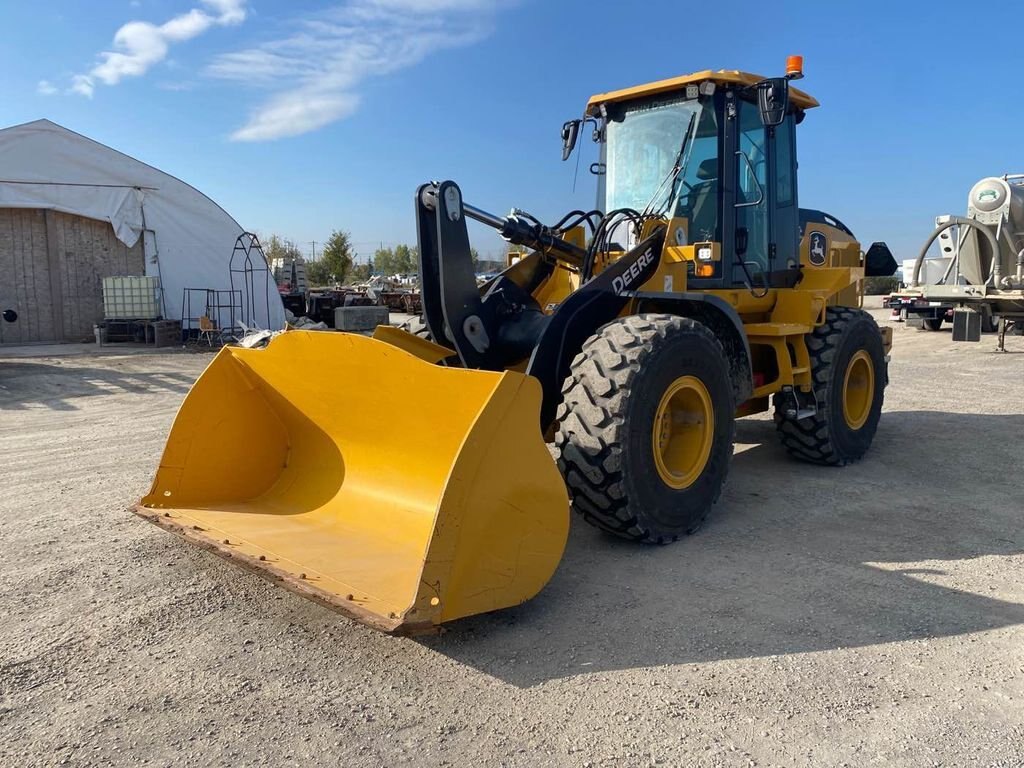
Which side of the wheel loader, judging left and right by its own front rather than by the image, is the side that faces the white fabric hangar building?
right

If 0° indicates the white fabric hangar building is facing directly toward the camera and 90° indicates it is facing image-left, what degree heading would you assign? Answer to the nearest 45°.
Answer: approximately 0°

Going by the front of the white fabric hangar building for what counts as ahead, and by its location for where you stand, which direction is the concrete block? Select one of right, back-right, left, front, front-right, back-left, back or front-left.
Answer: left

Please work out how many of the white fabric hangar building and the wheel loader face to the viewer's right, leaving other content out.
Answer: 0

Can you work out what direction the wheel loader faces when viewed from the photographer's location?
facing the viewer and to the left of the viewer

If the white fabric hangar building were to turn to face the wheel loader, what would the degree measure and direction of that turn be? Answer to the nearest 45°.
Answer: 0° — it already faces it
